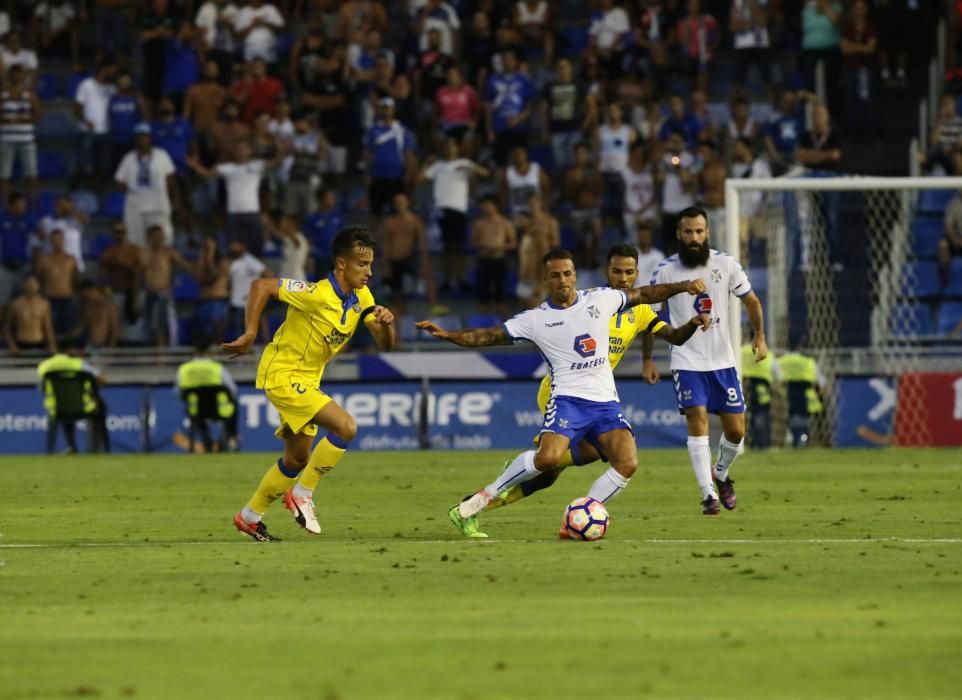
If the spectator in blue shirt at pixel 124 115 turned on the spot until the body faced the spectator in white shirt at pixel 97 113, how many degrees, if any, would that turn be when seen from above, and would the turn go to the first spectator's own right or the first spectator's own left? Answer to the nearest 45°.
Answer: approximately 135° to the first spectator's own right

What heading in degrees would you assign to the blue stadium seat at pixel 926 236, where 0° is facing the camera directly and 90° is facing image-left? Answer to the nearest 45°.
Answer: approximately 0°

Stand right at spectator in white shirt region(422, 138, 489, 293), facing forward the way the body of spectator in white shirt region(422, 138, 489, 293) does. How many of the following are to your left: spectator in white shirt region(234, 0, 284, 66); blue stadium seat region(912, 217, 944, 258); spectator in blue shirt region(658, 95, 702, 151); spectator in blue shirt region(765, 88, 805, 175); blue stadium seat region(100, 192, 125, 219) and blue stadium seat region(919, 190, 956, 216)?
4
